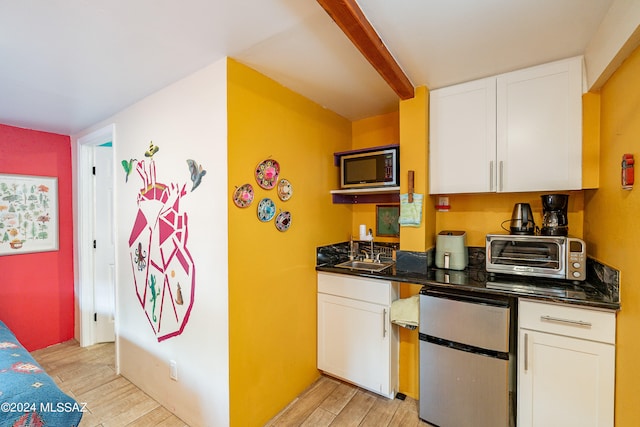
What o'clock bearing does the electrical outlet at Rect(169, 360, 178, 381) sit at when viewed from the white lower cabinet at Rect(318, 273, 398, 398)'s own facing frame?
The electrical outlet is roughly at 1 o'clock from the white lower cabinet.

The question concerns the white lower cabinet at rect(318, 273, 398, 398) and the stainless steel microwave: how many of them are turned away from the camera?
0

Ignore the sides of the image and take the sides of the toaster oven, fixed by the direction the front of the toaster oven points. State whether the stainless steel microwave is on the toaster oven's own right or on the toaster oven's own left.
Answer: on the toaster oven's own right

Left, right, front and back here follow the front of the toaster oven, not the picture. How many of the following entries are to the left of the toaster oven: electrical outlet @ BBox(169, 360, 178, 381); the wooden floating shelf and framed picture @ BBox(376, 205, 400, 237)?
0

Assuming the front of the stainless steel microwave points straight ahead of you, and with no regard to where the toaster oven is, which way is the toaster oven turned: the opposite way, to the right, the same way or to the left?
the same way

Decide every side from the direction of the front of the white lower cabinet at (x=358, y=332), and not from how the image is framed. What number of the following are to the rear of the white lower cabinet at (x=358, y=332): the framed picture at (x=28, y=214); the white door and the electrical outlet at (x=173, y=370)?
0

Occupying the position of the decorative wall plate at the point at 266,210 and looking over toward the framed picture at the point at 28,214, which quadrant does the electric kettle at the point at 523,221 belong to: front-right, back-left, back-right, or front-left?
back-right

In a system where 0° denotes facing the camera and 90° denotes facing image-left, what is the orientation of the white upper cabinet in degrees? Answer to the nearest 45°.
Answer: approximately 45°

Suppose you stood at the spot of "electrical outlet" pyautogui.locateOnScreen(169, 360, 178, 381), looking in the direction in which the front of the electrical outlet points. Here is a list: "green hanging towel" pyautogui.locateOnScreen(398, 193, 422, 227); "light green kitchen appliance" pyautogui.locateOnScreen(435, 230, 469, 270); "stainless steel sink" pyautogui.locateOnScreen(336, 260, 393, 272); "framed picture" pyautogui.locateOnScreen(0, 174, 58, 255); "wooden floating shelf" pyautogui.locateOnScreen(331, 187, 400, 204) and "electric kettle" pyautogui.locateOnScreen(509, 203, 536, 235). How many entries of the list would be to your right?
1

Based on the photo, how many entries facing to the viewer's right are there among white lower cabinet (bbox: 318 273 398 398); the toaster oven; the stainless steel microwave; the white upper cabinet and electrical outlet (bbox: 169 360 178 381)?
0

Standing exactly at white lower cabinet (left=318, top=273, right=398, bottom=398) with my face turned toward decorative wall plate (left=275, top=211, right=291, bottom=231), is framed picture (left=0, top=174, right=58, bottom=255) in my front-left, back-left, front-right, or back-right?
front-right

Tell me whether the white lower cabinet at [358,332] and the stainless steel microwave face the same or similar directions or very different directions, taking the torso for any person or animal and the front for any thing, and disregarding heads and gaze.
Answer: same or similar directions

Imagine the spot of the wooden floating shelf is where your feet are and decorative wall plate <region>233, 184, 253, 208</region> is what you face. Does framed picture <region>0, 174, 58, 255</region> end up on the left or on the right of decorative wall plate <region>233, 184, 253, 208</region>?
right

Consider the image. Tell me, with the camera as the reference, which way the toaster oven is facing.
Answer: facing the viewer

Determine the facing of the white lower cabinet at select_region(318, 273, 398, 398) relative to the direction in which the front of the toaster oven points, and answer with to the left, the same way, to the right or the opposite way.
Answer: the same way

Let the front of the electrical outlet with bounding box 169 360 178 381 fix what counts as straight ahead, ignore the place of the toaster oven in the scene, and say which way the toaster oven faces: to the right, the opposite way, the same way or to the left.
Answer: the same way

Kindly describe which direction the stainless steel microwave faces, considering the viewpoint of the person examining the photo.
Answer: facing the viewer and to the left of the viewer

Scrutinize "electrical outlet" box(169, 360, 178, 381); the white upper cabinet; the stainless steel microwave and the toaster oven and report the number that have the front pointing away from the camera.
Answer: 0
